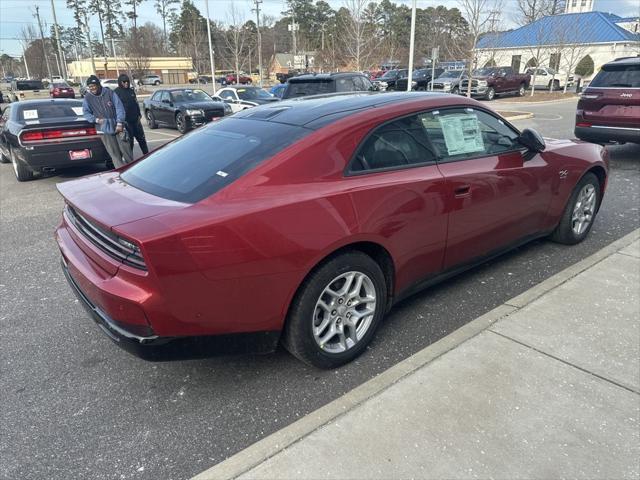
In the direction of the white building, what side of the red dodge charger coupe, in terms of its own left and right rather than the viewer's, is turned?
front

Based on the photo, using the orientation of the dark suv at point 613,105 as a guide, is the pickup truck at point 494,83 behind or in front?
in front

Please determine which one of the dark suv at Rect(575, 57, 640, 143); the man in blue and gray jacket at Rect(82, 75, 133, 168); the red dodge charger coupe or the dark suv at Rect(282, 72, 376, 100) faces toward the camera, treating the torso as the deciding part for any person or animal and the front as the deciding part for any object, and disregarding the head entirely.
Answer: the man in blue and gray jacket

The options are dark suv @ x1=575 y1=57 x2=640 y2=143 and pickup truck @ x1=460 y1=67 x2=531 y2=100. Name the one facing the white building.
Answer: the dark suv

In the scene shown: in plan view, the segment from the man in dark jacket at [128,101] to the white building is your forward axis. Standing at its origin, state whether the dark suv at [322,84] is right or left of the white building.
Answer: right

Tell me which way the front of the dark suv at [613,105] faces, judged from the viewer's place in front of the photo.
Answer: facing away from the viewer

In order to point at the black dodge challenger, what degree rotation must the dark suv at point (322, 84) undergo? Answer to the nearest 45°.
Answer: approximately 180°

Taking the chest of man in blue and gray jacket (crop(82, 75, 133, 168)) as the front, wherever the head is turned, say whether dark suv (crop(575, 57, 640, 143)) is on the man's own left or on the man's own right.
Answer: on the man's own left

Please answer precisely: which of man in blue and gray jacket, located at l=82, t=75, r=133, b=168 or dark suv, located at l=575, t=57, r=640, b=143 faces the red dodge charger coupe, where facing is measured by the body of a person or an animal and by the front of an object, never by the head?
the man in blue and gray jacket

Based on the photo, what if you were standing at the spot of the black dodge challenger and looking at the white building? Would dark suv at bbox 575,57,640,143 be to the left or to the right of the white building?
right

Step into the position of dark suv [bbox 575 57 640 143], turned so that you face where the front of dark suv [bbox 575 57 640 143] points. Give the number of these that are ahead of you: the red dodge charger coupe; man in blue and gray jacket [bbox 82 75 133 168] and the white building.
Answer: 1

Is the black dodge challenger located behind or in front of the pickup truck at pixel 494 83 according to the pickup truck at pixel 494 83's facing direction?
in front
